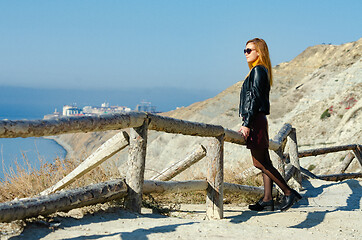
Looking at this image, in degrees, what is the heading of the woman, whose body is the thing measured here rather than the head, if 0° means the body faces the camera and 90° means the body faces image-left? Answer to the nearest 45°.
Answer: approximately 90°
